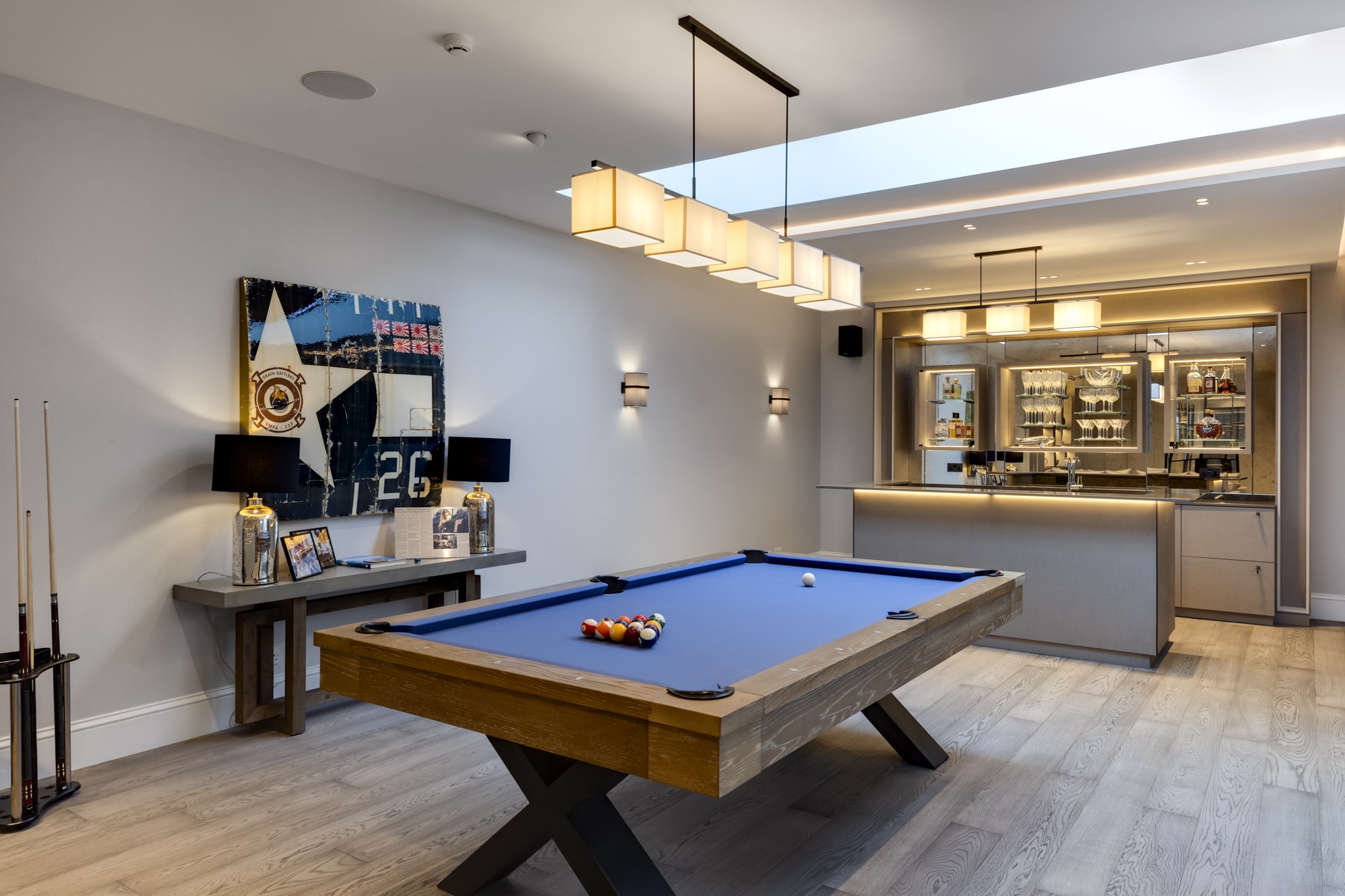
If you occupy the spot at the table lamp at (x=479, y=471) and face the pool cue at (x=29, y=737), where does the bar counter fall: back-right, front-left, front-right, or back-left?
back-left

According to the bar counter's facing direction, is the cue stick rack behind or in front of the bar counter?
in front

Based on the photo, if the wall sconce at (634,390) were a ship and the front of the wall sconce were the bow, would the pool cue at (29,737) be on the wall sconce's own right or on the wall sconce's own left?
on the wall sconce's own right

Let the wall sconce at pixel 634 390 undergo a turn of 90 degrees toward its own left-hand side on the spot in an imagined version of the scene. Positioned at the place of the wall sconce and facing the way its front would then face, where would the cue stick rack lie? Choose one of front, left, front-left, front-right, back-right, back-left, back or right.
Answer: back

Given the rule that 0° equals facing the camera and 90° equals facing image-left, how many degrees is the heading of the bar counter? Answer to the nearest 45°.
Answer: approximately 0°

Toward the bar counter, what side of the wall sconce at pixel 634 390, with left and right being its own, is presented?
front

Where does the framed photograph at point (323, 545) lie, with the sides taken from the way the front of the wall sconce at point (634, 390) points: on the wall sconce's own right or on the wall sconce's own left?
on the wall sconce's own right

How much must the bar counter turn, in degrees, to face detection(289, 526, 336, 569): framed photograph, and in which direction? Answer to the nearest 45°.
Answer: approximately 45° to its right

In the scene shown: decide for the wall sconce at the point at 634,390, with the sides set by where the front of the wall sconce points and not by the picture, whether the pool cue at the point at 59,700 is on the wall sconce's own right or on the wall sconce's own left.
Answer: on the wall sconce's own right

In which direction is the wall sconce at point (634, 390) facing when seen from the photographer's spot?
facing the viewer and to the right of the viewer

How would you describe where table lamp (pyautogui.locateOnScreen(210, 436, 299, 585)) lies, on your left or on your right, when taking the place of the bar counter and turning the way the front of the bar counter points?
on your right

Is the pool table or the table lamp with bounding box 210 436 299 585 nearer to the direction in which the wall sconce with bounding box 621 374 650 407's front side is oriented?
the pool table

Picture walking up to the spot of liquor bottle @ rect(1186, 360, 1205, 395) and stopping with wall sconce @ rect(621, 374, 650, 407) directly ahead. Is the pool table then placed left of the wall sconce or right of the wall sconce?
left

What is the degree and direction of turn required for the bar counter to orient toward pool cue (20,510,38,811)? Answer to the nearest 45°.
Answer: approximately 45° to its right

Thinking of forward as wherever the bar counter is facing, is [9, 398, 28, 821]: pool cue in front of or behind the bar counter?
in front

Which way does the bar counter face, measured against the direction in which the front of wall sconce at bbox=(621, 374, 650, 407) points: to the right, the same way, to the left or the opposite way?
to the right

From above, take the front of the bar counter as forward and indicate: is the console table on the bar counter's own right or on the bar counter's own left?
on the bar counter's own right

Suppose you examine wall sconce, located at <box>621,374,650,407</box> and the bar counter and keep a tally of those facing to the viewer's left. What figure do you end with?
0
